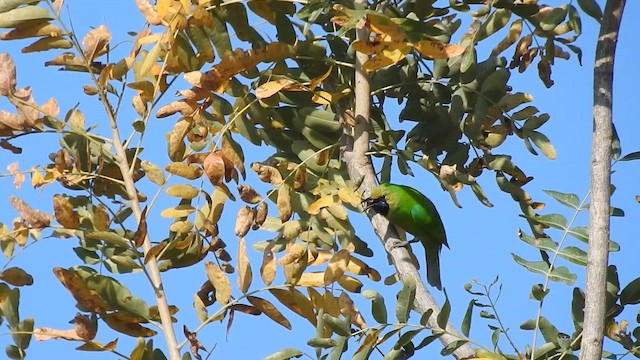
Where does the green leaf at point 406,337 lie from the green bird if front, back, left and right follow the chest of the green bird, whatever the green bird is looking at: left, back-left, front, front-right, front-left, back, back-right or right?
left

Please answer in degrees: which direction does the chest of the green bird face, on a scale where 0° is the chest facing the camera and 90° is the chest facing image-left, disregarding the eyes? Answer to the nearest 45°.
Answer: approximately 90°

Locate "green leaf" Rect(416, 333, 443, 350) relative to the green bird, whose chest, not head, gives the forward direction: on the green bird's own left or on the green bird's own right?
on the green bird's own left

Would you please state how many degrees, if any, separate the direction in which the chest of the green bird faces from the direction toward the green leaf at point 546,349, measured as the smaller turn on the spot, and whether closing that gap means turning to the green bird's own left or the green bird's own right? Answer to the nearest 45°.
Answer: approximately 180°
